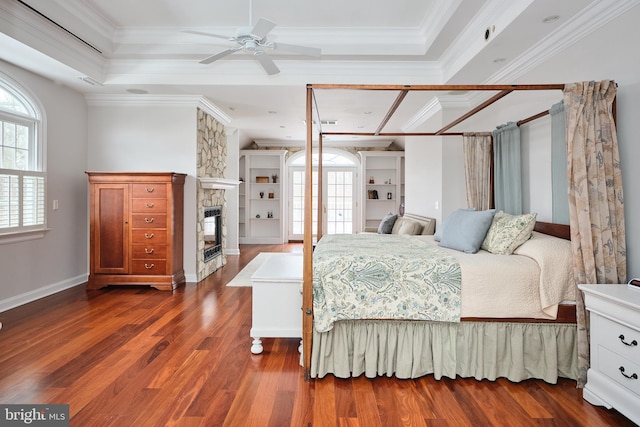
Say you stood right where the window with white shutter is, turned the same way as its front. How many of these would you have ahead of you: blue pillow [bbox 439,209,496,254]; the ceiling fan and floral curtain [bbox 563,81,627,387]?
3

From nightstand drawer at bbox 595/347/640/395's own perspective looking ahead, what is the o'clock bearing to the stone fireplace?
The stone fireplace is roughly at 2 o'clock from the nightstand drawer.

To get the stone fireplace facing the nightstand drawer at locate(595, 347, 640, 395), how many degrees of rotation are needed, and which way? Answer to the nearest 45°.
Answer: approximately 45° to its right

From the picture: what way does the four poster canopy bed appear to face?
to the viewer's left

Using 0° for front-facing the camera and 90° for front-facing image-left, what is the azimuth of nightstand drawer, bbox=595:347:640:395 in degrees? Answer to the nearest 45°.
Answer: approximately 45°

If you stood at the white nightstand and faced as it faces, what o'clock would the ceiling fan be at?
The ceiling fan is roughly at 1 o'clock from the white nightstand.

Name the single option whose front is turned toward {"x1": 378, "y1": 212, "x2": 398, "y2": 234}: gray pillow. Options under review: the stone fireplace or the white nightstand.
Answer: the stone fireplace

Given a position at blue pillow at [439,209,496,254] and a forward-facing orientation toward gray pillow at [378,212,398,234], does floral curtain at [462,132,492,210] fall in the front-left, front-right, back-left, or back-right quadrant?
front-right

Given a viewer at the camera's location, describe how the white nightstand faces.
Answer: facing the viewer and to the left of the viewer

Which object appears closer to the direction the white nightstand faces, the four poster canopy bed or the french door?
the four poster canopy bed

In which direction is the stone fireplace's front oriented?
to the viewer's right

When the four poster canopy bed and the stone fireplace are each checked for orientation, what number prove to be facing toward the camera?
0

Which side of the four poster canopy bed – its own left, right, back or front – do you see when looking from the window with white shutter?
front

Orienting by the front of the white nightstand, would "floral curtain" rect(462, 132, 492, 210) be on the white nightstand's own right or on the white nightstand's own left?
on the white nightstand's own right

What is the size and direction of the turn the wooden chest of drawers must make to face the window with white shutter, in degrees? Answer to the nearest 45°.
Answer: approximately 90° to its right

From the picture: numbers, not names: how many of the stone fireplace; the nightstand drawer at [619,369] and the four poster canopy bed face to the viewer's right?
1

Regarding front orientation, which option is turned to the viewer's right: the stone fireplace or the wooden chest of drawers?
the stone fireplace
